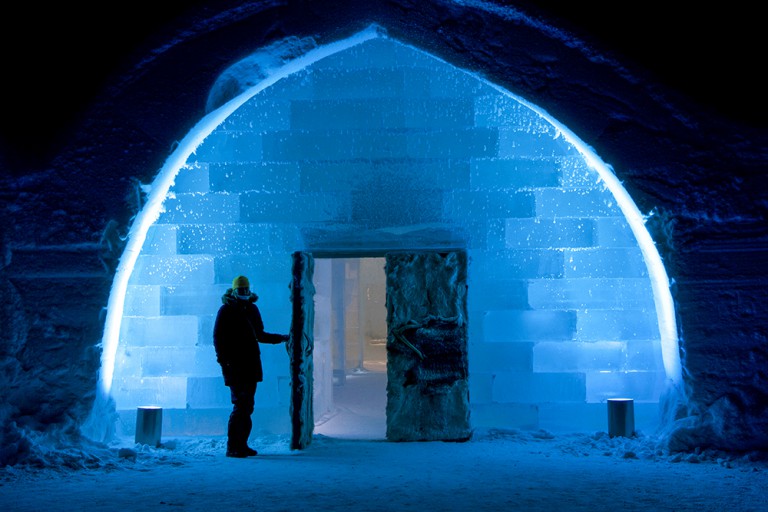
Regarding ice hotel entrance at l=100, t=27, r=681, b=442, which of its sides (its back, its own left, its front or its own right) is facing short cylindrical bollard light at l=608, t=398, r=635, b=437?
left

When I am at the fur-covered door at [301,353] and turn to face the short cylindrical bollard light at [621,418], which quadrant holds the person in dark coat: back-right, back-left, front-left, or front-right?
back-right

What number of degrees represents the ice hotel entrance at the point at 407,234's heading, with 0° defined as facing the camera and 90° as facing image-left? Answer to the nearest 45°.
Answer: approximately 0°

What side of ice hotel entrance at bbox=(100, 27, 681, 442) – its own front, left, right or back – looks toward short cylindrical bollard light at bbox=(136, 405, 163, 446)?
right

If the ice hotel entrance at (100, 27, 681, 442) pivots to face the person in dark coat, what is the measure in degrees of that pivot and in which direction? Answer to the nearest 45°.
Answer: approximately 45° to its right
